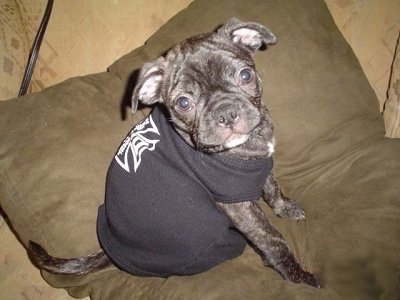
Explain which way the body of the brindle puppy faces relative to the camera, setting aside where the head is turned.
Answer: to the viewer's right
